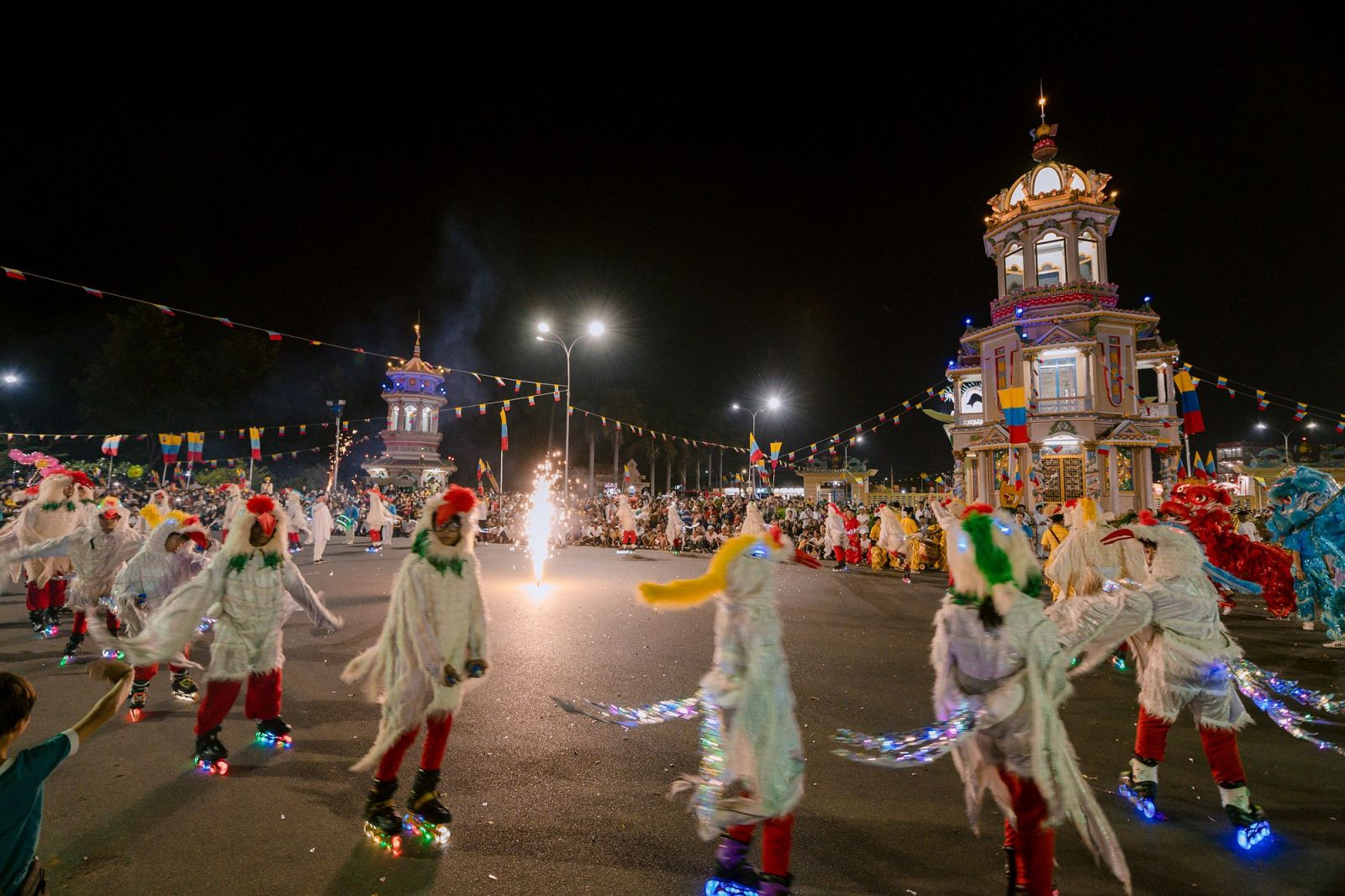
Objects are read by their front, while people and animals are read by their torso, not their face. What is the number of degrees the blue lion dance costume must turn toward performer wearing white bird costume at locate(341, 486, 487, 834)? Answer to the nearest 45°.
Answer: approximately 90° to its left

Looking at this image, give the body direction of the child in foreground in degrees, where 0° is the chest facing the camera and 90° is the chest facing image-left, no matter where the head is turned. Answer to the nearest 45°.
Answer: approximately 225°

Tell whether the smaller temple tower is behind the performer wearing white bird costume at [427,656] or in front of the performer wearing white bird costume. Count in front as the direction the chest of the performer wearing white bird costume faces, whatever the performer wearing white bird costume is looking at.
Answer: behind

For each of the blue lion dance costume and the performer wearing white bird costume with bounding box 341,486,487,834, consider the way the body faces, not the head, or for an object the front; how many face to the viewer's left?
1

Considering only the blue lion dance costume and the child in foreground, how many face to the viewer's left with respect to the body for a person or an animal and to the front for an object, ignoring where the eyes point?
1

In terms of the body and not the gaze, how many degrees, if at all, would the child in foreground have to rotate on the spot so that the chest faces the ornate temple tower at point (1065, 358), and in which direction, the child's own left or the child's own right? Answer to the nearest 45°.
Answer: approximately 45° to the child's own right

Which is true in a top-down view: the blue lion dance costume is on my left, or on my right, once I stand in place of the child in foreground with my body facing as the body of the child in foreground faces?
on my right

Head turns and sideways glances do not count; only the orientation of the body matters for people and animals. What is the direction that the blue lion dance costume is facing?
to the viewer's left

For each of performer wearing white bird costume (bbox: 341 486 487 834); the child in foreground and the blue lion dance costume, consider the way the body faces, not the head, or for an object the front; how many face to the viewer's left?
1

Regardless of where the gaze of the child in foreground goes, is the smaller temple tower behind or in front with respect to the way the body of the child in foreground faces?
in front
